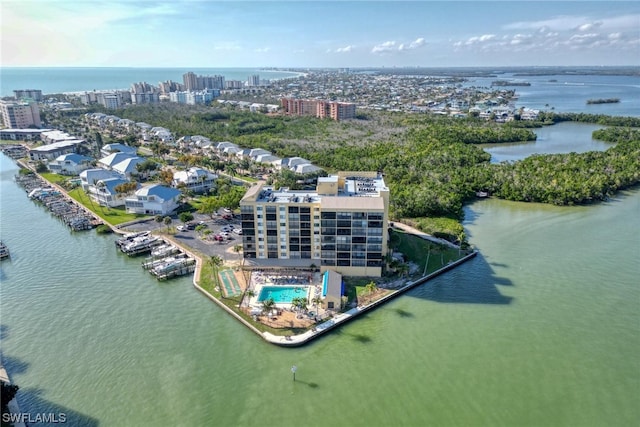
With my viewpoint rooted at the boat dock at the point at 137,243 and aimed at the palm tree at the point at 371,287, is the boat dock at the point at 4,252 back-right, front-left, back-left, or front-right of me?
back-right

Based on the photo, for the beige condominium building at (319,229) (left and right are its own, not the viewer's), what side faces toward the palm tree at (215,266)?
right

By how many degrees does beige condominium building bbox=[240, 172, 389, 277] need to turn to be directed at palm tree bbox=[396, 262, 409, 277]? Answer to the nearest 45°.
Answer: approximately 90° to its left

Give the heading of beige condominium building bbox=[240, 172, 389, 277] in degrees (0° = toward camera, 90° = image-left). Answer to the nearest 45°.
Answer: approximately 0°

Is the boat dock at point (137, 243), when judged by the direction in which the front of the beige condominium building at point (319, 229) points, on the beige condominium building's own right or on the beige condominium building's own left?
on the beige condominium building's own right

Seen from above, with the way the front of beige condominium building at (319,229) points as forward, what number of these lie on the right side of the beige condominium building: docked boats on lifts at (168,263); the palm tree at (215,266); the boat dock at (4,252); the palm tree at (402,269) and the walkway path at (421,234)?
3

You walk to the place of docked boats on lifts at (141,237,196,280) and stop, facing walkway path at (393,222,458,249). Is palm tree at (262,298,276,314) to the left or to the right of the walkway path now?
right

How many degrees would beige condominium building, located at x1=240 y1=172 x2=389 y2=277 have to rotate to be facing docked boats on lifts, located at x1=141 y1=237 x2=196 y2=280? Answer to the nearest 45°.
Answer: approximately 90° to its right

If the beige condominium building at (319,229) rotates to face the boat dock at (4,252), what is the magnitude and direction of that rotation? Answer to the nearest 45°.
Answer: approximately 90° to its right

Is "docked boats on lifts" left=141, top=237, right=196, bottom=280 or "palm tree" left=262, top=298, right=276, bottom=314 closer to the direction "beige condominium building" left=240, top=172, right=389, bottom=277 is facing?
the palm tree

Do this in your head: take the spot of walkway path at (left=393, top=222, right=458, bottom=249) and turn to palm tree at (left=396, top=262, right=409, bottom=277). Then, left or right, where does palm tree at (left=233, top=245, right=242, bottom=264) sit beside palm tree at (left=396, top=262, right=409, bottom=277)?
right

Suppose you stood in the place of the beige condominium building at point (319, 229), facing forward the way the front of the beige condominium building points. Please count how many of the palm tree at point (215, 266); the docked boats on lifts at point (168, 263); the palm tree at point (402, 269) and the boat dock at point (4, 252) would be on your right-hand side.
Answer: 3

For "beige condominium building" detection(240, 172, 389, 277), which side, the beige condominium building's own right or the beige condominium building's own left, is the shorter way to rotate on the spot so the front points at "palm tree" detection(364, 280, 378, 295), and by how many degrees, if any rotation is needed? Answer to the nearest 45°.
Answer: approximately 45° to the beige condominium building's own left

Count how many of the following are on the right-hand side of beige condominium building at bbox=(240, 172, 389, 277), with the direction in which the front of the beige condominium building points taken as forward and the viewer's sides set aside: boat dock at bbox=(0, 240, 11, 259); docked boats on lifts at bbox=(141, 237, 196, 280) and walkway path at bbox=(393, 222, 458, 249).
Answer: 2
